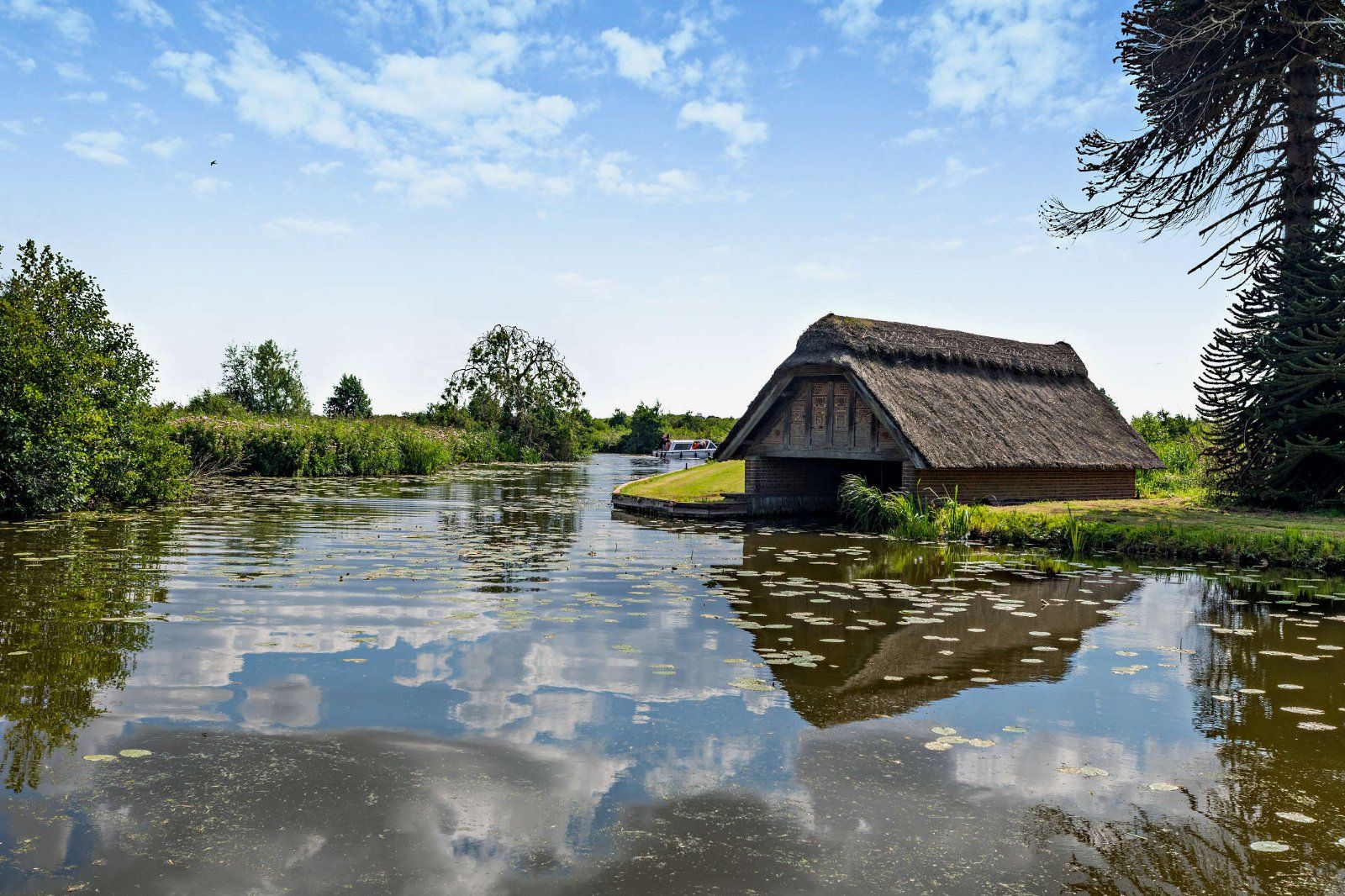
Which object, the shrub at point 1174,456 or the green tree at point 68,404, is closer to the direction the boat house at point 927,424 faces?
the green tree

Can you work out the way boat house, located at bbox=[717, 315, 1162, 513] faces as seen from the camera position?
facing the viewer and to the left of the viewer

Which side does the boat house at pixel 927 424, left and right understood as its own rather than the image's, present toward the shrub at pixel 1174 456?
back

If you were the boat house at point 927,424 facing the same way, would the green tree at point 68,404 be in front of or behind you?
in front
